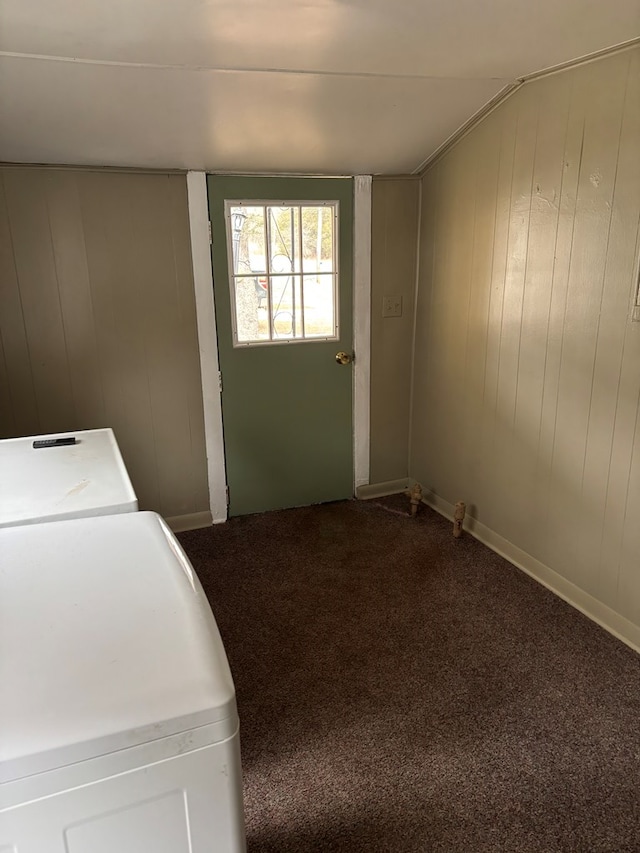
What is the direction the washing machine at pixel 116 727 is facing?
to the viewer's right

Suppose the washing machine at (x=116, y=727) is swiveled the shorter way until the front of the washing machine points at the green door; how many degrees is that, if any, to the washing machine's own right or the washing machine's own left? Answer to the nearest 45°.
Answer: approximately 45° to the washing machine's own left

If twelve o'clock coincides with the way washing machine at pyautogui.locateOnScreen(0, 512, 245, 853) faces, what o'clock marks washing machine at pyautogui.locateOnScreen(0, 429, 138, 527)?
washing machine at pyautogui.locateOnScreen(0, 429, 138, 527) is roughly at 9 o'clock from washing machine at pyautogui.locateOnScreen(0, 512, 245, 853).
